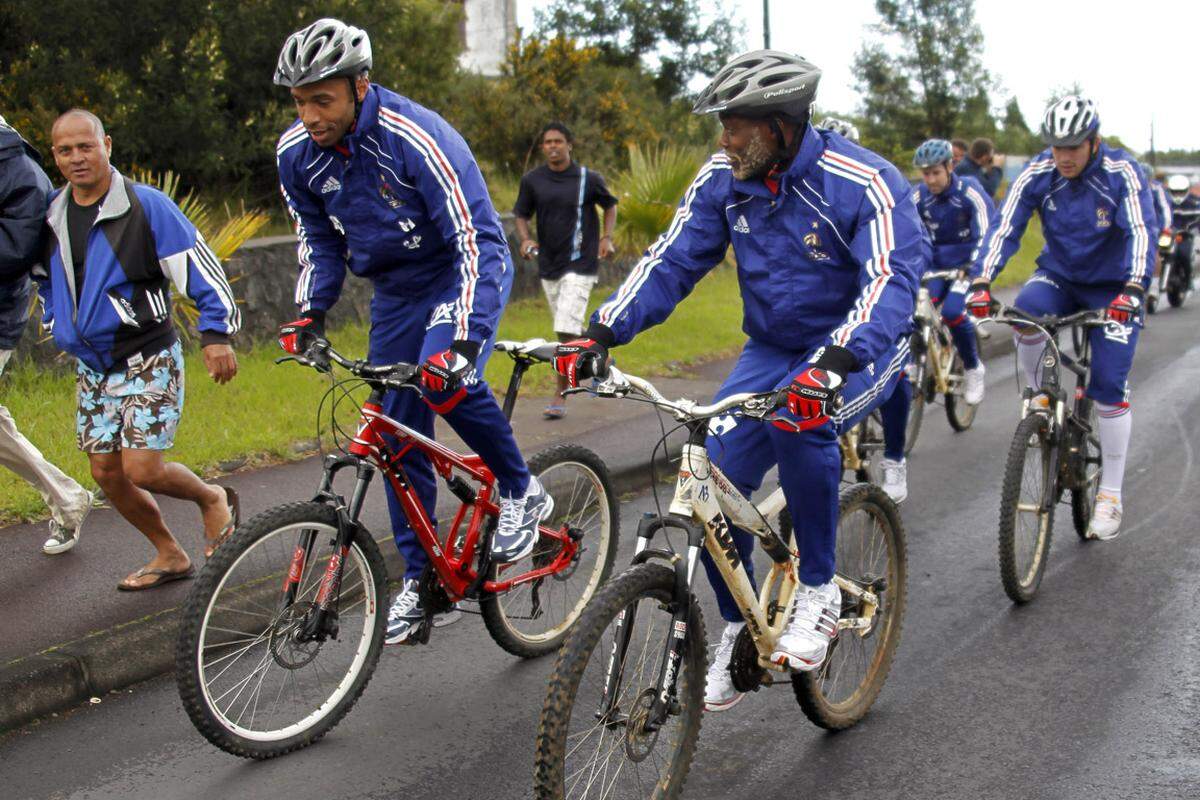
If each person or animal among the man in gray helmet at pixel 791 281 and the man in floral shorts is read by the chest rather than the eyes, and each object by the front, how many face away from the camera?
0

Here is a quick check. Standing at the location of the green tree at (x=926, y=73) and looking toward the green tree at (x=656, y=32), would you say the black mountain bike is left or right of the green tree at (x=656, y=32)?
left

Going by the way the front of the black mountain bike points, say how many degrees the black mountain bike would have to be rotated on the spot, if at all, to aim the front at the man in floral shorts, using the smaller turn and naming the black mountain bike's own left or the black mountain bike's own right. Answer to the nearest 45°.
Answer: approximately 45° to the black mountain bike's own right

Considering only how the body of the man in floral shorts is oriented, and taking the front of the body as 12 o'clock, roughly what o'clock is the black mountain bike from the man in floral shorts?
The black mountain bike is roughly at 8 o'clock from the man in floral shorts.

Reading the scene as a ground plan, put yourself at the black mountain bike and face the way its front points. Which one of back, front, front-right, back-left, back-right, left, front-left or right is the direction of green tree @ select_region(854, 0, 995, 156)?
back

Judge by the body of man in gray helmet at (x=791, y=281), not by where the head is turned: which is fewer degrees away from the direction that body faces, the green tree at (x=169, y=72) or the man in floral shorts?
the man in floral shorts

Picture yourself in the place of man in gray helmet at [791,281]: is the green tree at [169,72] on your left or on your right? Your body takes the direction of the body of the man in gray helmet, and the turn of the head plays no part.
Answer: on your right

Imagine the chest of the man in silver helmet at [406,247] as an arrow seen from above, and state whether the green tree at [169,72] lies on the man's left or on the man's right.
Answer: on the man's right
